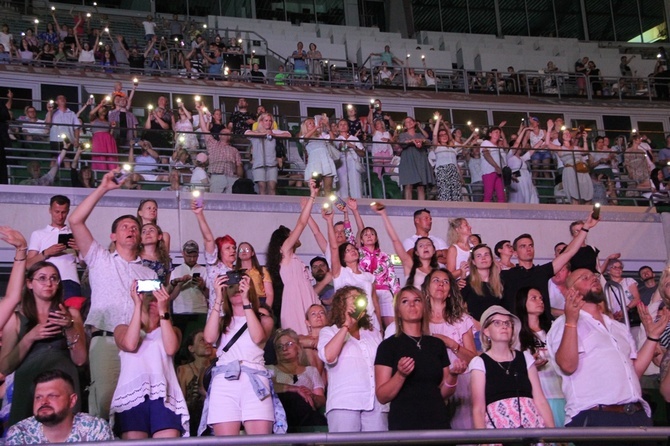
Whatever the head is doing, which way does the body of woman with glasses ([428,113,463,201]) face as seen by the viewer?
toward the camera

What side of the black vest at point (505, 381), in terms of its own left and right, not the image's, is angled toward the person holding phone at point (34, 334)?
right

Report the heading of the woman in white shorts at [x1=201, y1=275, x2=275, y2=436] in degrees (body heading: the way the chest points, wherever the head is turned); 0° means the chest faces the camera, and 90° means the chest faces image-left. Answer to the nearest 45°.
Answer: approximately 0°

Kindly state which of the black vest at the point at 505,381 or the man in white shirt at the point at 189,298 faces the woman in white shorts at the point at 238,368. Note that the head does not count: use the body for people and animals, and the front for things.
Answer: the man in white shirt

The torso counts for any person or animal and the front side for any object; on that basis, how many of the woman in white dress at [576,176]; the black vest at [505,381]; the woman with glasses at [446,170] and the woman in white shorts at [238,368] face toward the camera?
4

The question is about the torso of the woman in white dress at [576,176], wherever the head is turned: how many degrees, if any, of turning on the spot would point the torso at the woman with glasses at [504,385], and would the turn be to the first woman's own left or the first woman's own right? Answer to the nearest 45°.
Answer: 0° — they already face them

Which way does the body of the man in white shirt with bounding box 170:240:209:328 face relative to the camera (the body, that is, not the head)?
toward the camera
